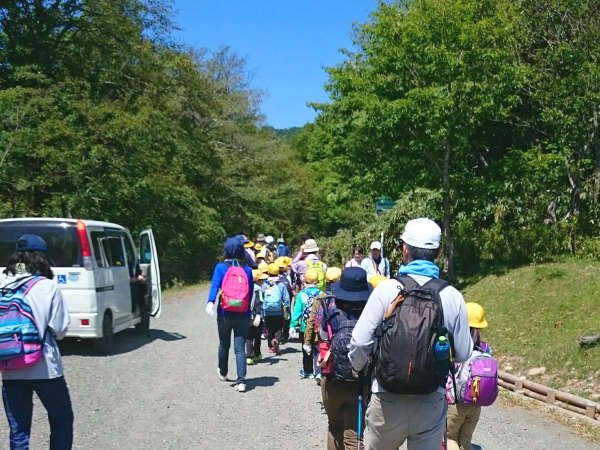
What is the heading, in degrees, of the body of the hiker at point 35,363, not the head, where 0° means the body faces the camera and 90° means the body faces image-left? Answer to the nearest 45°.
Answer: approximately 225°

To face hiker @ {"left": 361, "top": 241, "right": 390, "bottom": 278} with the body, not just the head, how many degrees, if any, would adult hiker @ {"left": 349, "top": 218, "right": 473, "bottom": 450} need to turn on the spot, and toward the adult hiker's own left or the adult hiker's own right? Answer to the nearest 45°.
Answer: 0° — they already face them

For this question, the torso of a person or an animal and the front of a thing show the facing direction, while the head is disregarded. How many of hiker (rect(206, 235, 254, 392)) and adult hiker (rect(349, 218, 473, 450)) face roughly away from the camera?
2

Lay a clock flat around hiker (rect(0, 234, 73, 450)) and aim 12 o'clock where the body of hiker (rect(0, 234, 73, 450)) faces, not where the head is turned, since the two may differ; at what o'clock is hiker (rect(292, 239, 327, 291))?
hiker (rect(292, 239, 327, 291)) is roughly at 12 o'clock from hiker (rect(0, 234, 73, 450)).

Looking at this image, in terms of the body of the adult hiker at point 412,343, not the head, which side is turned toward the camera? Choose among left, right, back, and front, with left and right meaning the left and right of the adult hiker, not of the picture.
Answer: back

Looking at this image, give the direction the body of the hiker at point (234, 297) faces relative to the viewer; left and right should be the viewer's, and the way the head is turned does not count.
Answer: facing away from the viewer

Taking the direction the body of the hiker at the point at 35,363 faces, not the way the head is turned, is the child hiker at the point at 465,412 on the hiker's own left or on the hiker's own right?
on the hiker's own right

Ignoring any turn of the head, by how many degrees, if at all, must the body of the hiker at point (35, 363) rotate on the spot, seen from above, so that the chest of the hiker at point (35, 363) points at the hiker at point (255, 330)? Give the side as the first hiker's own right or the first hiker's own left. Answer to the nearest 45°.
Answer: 0° — they already face them
